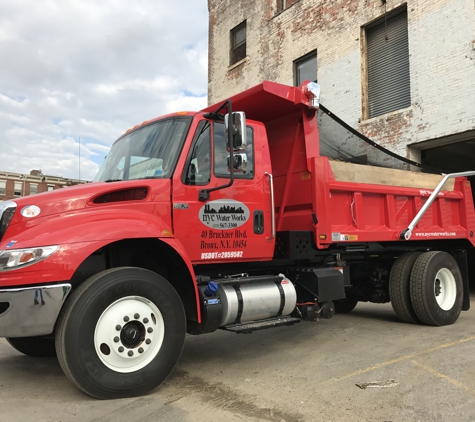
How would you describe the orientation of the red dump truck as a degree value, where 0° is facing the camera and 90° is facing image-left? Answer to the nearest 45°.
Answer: approximately 45°

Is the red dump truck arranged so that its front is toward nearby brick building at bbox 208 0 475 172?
no
